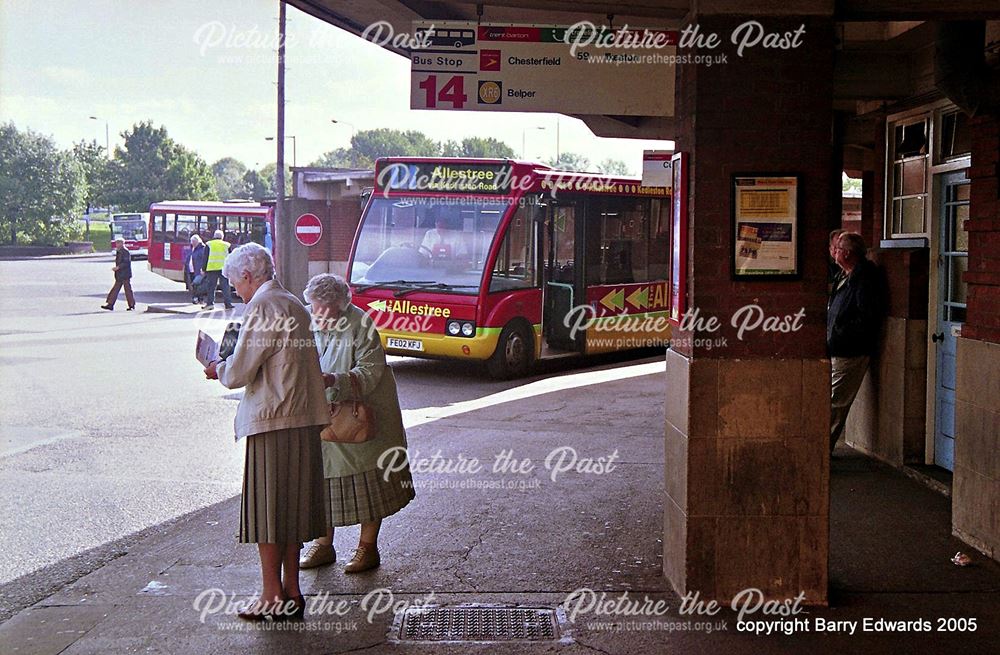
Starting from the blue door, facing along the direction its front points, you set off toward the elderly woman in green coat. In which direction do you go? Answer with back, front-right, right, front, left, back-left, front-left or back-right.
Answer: front-left

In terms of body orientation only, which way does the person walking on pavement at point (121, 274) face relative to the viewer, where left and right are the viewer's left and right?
facing to the left of the viewer

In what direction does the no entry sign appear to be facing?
toward the camera

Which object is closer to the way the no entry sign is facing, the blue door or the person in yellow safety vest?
the blue door

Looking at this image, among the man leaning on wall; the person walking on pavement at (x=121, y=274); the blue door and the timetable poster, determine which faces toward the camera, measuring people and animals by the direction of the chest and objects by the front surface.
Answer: the timetable poster

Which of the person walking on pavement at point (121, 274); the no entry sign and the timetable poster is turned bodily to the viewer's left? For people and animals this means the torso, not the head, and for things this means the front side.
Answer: the person walking on pavement

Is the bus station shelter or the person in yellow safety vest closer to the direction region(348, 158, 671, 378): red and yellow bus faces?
the bus station shelter

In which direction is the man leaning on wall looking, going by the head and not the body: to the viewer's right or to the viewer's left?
to the viewer's left

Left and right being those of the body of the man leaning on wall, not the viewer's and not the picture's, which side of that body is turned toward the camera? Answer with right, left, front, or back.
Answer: left

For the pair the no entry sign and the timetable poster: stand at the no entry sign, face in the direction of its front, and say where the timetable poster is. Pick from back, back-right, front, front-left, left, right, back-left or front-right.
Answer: front

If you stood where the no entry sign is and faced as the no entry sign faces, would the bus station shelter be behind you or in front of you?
in front

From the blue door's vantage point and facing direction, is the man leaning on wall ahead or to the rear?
ahead

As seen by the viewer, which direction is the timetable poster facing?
toward the camera
